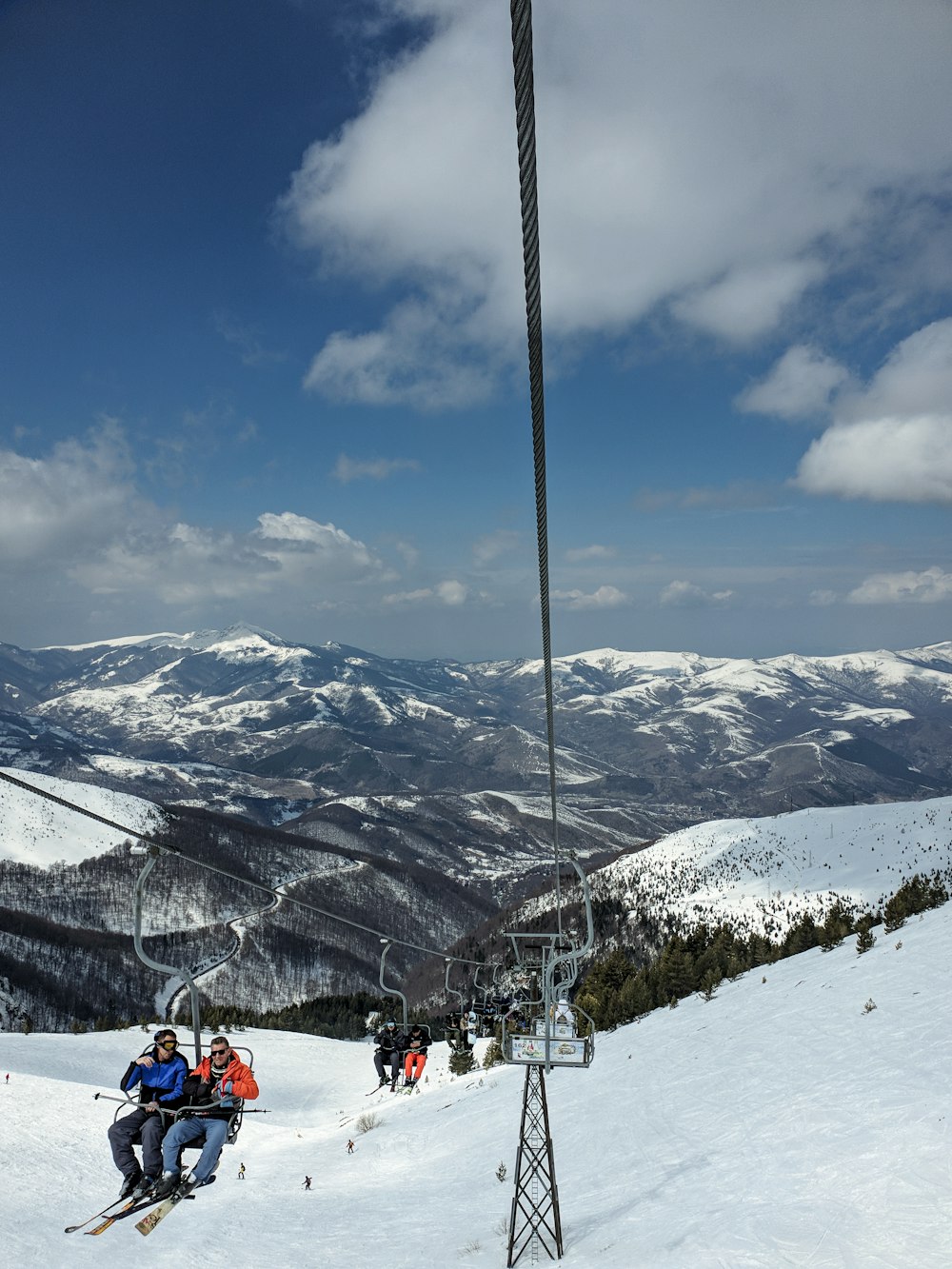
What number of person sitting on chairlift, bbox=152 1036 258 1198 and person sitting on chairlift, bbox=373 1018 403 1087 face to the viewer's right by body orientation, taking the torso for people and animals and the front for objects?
0

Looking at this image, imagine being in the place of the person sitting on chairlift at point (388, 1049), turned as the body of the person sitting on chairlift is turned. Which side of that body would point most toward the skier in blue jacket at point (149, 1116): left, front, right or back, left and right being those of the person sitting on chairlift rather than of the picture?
front

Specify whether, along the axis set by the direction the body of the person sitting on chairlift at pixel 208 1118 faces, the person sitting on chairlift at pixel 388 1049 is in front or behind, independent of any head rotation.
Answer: behind

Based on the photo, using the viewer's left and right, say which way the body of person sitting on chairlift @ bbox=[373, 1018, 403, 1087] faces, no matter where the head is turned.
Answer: facing the viewer

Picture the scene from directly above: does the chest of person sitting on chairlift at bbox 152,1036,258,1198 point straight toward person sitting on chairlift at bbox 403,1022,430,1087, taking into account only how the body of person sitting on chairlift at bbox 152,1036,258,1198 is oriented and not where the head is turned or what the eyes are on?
no

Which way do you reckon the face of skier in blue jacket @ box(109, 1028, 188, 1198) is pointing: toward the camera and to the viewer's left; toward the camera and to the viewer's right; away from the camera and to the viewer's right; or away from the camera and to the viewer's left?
toward the camera and to the viewer's right

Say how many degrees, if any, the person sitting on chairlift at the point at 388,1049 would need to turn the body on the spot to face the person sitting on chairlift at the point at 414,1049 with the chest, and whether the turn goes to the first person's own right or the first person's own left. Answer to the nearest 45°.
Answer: approximately 45° to the first person's own left

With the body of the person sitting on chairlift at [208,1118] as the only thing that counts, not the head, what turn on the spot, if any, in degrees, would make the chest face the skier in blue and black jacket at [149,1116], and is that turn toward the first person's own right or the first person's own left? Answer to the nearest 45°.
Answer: approximately 45° to the first person's own right

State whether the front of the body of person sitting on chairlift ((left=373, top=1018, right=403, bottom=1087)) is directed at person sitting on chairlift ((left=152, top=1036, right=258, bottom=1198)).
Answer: yes
